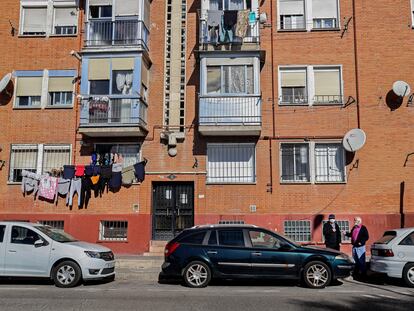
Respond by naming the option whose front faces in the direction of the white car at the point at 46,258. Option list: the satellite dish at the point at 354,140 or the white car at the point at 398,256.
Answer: the satellite dish

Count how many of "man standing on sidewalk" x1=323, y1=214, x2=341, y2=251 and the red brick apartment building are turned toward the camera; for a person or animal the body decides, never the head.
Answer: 2

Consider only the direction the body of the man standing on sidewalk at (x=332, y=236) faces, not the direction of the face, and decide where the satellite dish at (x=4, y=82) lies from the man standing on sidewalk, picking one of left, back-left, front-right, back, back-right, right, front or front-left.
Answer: right

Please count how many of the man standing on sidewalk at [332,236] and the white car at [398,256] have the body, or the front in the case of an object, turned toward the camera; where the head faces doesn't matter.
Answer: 1

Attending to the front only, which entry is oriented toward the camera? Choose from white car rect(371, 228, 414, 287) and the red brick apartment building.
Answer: the red brick apartment building

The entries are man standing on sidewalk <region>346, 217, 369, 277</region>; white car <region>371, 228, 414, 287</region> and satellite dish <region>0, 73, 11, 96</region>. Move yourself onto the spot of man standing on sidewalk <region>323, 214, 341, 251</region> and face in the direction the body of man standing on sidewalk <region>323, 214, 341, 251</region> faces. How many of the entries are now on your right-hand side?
1

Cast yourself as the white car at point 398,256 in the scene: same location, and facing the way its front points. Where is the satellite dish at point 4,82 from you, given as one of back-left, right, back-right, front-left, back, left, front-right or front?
back-left

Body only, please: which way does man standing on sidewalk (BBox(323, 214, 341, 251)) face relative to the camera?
toward the camera

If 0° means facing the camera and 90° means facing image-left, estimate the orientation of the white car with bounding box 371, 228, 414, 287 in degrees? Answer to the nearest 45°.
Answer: approximately 225°

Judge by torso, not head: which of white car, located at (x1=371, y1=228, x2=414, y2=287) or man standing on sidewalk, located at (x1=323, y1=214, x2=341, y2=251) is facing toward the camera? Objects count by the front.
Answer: the man standing on sidewalk

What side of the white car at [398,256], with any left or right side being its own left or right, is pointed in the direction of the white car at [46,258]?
back
